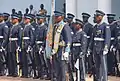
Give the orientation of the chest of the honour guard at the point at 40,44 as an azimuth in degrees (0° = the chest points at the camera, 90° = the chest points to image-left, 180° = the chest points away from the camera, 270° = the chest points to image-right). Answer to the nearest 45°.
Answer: approximately 45°

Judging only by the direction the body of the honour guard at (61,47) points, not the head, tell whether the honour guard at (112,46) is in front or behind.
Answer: behind

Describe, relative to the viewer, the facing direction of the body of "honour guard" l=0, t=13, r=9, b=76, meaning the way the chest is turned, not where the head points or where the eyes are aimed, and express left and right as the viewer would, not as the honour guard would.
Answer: facing the viewer and to the left of the viewer

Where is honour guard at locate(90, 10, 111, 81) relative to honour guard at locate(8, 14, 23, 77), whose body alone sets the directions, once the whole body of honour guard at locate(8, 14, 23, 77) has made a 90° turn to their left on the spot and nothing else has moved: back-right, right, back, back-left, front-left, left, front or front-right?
front

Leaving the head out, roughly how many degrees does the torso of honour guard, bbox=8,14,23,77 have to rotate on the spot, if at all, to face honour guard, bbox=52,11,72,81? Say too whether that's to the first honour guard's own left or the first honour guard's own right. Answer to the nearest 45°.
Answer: approximately 90° to the first honour guard's own left

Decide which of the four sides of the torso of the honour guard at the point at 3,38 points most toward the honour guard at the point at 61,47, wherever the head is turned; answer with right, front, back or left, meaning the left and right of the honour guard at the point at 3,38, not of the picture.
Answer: left

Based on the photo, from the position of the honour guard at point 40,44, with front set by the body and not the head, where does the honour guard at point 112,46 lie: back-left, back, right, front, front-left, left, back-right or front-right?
back-left

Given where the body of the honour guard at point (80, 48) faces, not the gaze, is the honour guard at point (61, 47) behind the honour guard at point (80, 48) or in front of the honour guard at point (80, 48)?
in front

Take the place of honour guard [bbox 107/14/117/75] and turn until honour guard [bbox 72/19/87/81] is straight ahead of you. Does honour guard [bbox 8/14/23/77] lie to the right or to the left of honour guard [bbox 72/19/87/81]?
right

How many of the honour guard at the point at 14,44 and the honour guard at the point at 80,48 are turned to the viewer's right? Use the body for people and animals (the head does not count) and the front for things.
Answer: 0
